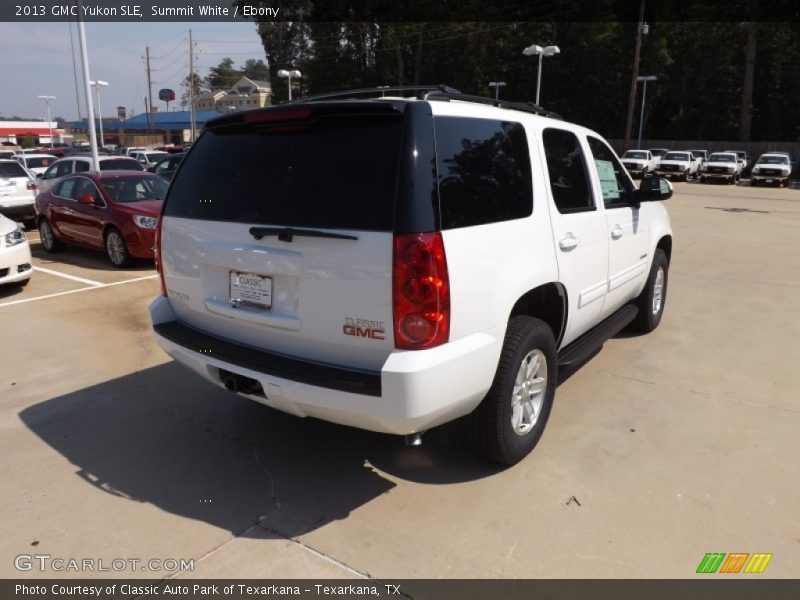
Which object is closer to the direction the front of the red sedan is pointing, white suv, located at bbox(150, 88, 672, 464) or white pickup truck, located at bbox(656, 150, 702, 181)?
the white suv

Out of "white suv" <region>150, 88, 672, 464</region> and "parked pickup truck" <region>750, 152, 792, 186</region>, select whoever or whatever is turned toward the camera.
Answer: the parked pickup truck

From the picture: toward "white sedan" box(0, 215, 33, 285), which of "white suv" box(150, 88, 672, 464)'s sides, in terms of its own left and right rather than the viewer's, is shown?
left

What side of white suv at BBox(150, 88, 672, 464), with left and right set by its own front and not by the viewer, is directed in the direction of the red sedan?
left

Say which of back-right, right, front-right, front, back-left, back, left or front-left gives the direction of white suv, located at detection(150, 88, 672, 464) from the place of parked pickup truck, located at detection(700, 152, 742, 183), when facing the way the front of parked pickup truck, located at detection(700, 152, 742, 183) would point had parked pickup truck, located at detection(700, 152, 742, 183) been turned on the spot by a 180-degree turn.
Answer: back

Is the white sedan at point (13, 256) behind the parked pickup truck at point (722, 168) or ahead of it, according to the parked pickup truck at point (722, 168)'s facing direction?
ahead

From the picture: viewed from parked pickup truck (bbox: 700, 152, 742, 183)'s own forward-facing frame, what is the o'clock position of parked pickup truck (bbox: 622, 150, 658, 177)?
parked pickup truck (bbox: 622, 150, 658, 177) is roughly at 3 o'clock from parked pickup truck (bbox: 700, 152, 742, 183).

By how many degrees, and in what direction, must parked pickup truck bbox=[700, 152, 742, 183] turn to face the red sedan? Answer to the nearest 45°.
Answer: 0° — it already faces it

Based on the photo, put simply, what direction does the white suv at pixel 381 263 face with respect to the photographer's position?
facing away from the viewer and to the right of the viewer

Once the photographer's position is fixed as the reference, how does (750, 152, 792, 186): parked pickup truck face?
facing the viewer

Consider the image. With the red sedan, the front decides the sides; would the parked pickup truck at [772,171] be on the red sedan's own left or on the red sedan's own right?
on the red sedan's own left

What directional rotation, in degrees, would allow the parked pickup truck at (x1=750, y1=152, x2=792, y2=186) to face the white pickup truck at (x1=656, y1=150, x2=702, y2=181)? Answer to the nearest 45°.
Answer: approximately 90° to its right

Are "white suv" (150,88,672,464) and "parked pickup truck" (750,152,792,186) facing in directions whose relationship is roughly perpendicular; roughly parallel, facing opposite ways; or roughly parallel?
roughly parallel, facing opposite ways

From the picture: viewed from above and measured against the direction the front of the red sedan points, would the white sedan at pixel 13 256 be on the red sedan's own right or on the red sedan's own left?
on the red sedan's own right

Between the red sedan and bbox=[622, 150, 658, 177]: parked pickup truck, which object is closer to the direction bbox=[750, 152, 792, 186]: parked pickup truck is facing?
the red sedan

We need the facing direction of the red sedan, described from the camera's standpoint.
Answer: facing the viewer and to the right of the viewer

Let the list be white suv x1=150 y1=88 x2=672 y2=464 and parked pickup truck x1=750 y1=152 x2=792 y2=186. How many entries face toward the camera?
1
